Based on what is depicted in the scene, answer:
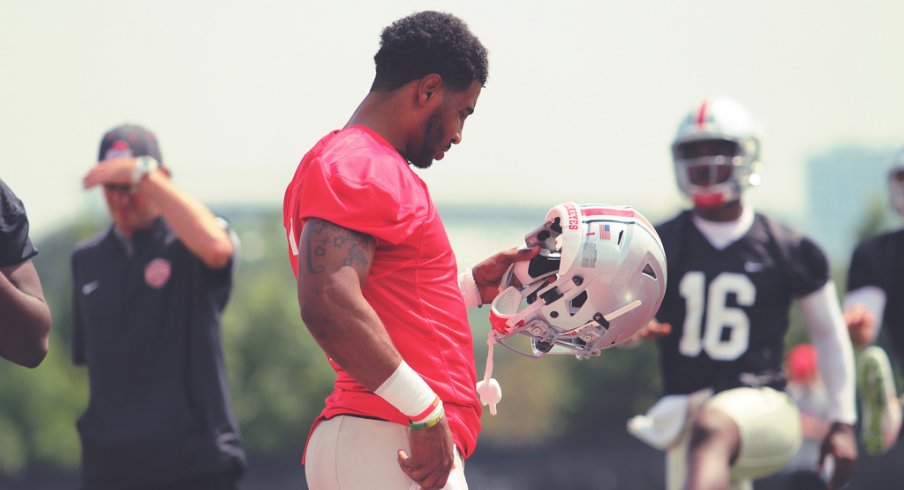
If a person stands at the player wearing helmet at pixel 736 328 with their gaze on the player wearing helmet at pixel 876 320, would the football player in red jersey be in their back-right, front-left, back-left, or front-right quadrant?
back-right

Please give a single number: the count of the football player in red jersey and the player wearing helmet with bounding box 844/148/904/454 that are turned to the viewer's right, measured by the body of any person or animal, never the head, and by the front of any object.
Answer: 1

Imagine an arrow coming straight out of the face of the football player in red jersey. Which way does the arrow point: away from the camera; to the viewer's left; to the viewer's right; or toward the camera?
to the viewer's right

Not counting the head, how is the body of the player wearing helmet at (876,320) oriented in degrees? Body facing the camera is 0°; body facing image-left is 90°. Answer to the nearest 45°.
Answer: approximately 0°

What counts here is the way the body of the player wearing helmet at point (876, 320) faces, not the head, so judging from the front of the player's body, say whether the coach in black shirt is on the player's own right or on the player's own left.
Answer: on the player's own right

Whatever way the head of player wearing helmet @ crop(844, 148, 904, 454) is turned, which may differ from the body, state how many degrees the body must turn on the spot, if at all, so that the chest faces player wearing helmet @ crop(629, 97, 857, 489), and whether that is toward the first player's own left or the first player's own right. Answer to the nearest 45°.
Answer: approximately 45° to the first player's own right

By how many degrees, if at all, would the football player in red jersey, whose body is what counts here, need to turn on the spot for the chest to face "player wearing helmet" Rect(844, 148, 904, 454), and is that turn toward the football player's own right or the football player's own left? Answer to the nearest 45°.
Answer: approximately 45° to the football player's own left

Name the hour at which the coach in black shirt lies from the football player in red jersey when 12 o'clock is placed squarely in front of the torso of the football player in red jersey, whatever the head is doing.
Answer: The coach in black shirt is roughly at 8 o'clock from the football player in red jersey.

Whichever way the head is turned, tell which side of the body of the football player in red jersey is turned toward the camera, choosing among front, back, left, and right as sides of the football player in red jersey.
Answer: right

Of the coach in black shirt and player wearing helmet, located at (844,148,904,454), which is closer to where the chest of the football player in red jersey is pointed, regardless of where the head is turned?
the player wearing helmet
